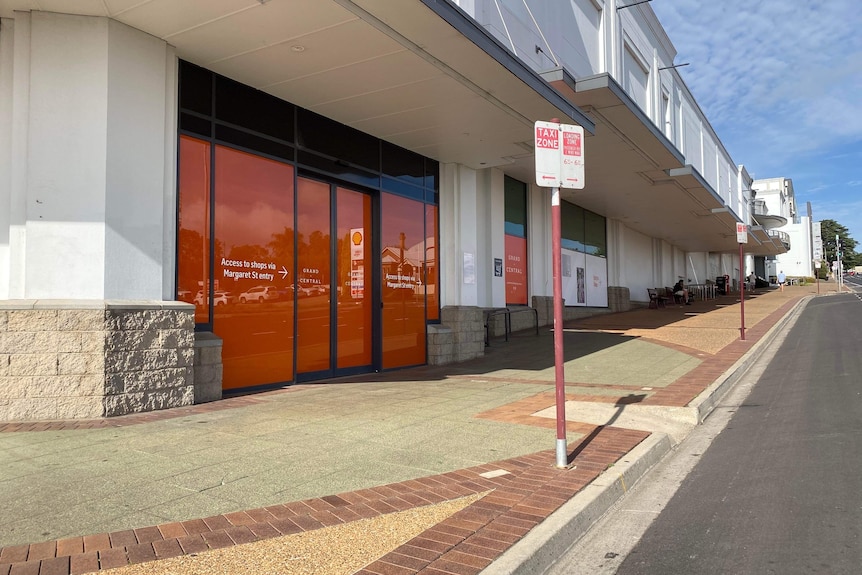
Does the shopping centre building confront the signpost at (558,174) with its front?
yes

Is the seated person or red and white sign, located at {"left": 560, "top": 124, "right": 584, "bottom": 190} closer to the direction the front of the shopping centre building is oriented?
the red and white sign

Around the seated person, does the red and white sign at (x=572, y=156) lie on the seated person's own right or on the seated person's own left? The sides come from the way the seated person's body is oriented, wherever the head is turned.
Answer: on the seated person's own right

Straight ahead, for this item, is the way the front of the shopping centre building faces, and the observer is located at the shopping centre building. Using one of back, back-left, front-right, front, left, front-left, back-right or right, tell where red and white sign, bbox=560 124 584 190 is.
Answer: front

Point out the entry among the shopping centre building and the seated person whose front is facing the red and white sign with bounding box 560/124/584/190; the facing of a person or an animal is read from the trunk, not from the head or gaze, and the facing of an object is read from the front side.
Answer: the shopping centre building

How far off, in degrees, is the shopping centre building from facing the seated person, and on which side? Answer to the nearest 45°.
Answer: approximately 90° to its left

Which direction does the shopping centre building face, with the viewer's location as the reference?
facing the viewer and to the right of the viewer
